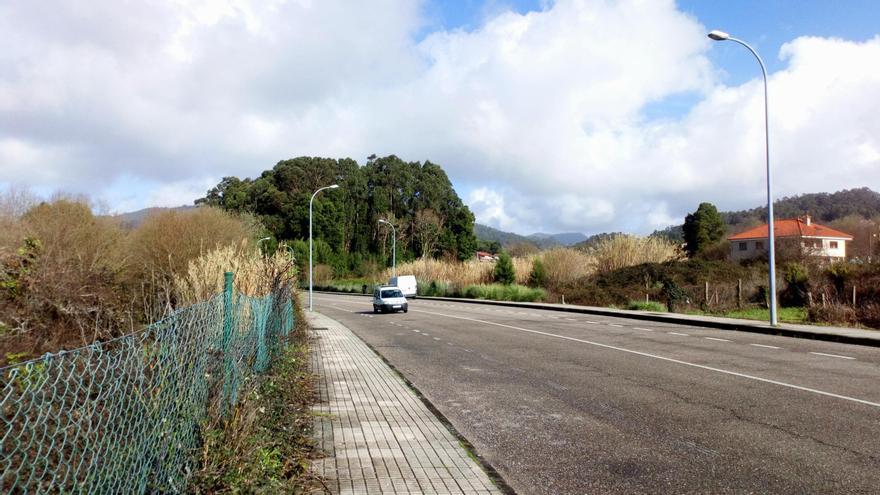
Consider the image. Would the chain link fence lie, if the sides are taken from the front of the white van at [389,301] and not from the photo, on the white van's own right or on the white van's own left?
on the white van's own right

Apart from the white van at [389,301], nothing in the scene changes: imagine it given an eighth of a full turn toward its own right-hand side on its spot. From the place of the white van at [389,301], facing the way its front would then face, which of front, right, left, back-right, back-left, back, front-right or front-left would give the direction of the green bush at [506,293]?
back-left

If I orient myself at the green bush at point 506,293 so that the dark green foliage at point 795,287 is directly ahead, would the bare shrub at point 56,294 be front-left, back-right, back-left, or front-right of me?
front-right

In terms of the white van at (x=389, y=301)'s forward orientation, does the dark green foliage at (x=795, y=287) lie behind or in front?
in front

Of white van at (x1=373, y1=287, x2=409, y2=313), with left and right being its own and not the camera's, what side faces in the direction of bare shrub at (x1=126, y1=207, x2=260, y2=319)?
front

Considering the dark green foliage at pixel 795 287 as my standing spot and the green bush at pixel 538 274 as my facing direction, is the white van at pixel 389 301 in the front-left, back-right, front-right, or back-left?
front-left

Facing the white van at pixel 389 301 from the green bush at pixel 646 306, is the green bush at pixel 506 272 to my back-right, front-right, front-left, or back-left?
front-right

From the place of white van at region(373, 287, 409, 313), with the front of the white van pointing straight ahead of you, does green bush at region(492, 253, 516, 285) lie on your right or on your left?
on your left

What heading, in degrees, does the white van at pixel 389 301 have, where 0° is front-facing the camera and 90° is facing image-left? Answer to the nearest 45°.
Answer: approximately 315°
